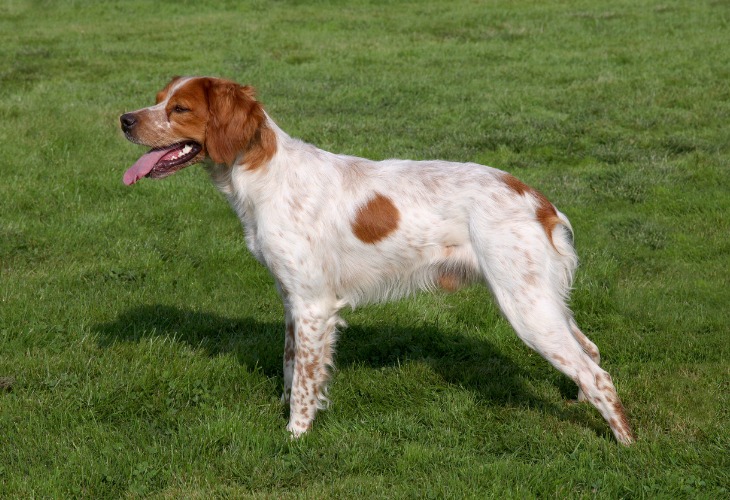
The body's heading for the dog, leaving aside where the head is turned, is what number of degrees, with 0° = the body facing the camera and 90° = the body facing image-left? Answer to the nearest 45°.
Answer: approximately 90°
